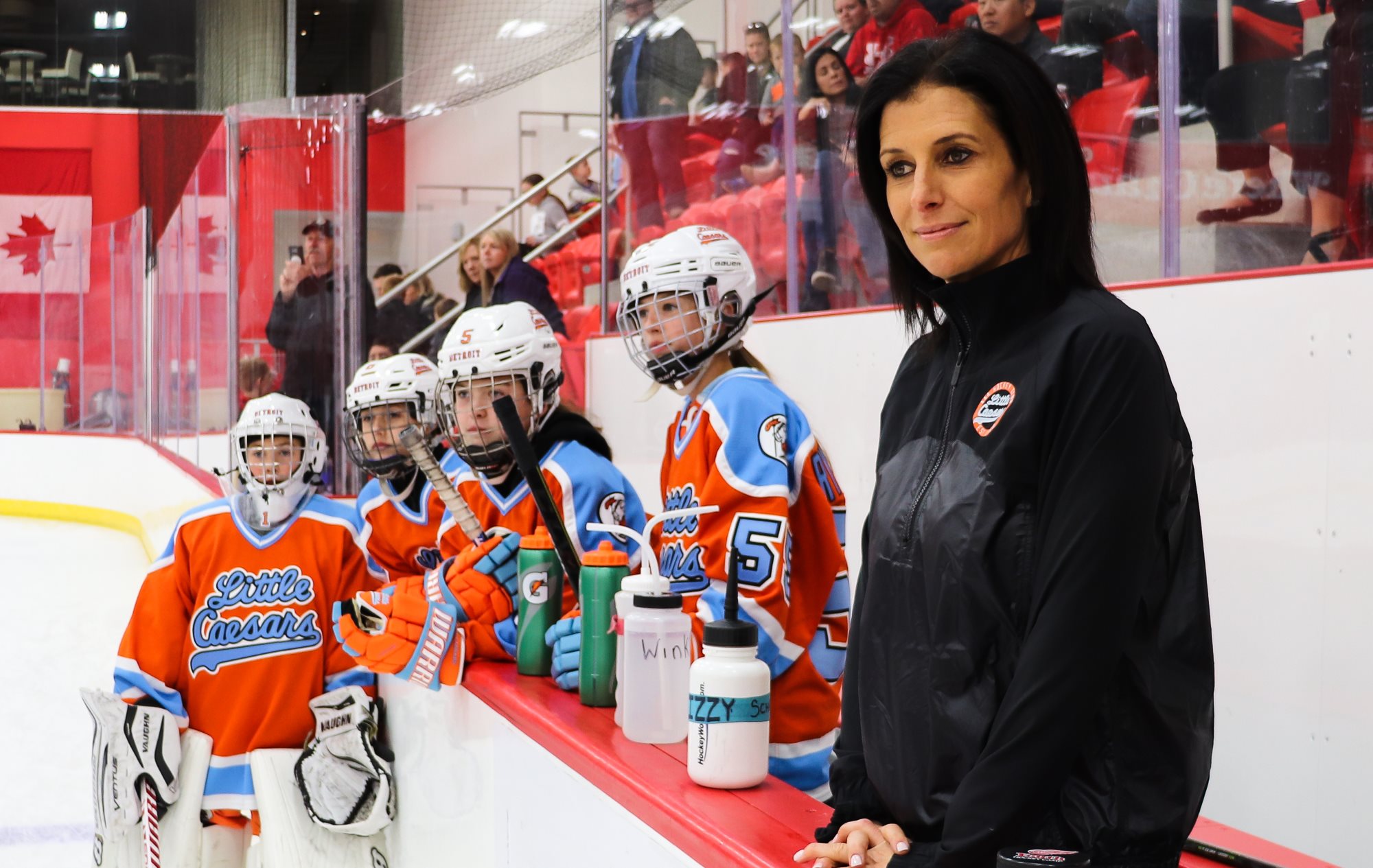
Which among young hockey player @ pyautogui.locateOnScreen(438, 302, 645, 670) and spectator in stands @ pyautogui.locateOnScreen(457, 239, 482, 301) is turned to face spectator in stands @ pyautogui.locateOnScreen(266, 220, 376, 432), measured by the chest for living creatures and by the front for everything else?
spectator in stands @ pyautogui.locateOnScreen(457, 239, 482, 301)

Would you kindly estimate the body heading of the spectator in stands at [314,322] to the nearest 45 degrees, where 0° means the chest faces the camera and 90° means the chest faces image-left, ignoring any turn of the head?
approximately 45°

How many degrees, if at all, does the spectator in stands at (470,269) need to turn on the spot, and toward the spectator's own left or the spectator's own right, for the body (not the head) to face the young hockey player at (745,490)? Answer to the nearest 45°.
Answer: approximately 45° to the spectator's own left

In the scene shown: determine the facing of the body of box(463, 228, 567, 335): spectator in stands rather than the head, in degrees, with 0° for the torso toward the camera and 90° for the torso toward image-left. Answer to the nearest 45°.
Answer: approximately 45°

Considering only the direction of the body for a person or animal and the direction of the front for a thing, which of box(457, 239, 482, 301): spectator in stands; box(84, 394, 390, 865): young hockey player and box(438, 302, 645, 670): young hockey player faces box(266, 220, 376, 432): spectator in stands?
box(457, 239, 482, 301): spectator in stands

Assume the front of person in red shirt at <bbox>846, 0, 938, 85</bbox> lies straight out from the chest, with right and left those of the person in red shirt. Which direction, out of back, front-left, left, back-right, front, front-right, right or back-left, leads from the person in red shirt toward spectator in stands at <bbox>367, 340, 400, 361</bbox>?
right
